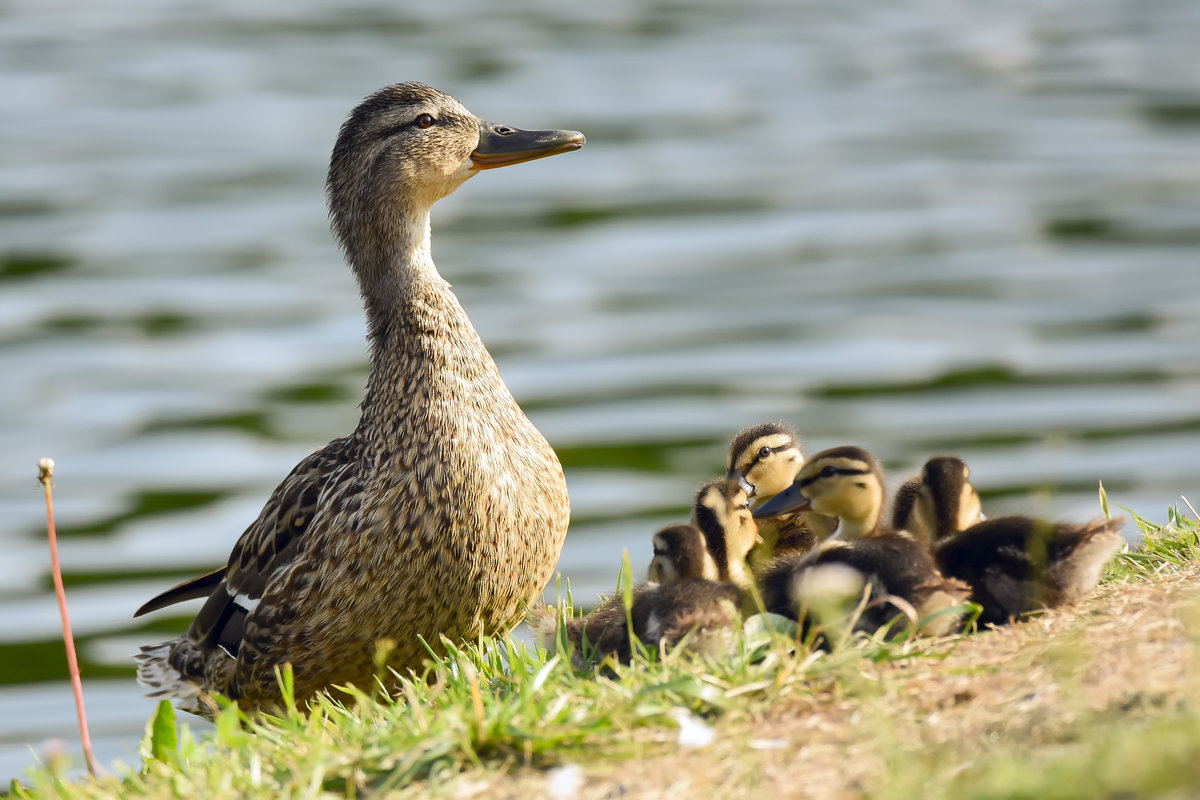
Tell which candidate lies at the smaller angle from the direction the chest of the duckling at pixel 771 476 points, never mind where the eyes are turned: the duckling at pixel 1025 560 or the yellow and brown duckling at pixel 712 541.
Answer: the yellow and brown duckling

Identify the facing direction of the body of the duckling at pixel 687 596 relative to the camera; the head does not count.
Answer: to the viewer's right

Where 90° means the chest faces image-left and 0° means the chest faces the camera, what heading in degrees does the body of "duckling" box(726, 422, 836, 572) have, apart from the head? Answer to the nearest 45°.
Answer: approximately 45°

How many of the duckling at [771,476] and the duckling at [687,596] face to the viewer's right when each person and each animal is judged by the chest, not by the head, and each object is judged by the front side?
1

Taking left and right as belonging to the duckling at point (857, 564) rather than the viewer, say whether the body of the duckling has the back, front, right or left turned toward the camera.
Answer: left

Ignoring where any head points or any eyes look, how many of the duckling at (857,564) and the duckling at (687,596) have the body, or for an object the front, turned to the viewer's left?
1
